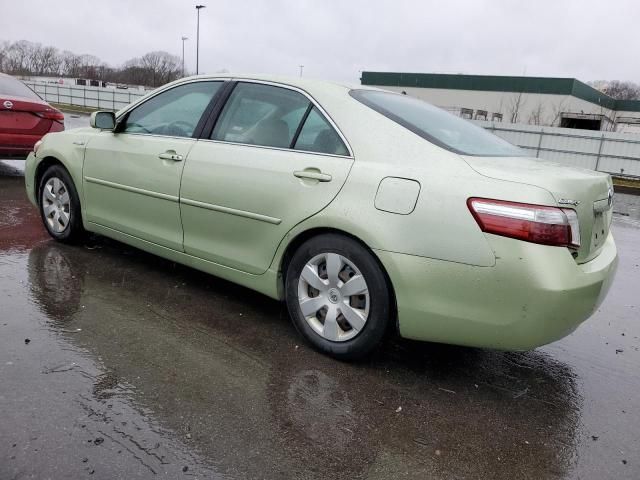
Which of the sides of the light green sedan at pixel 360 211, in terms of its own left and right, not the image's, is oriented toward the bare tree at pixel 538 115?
right

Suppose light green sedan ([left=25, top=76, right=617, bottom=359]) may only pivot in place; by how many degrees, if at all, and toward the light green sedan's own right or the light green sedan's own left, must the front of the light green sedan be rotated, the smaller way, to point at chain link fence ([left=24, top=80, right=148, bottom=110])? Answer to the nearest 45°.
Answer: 0° — it already faces it

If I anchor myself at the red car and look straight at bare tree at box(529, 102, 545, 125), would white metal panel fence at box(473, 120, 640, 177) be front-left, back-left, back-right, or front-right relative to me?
front-right

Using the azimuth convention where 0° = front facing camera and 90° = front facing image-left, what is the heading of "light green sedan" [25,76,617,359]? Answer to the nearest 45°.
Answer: approximately 135°

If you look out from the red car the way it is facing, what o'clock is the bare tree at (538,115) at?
The bare tree is roughly at 2 o'clock from the red car.

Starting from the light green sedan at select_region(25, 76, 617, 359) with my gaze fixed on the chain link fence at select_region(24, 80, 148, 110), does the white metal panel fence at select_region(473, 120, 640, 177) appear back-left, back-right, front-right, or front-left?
front-right

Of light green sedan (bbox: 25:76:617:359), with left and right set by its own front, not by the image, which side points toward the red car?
front

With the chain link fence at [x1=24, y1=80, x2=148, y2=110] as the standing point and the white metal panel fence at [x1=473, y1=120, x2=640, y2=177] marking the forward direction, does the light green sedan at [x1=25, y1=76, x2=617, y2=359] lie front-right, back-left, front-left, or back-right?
front-right

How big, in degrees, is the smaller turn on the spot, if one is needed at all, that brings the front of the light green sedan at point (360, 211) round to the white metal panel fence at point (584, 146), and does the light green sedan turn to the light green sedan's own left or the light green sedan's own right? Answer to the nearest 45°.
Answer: approximately 90° to the light green sedan's own right

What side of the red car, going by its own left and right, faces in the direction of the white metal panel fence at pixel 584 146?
right

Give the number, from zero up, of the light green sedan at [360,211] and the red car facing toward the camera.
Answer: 0

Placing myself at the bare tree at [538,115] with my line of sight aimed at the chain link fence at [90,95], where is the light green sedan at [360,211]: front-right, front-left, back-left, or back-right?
front-left

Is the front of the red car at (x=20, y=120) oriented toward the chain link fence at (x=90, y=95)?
yes

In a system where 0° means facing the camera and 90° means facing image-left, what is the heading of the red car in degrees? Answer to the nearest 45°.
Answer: approximately 180°

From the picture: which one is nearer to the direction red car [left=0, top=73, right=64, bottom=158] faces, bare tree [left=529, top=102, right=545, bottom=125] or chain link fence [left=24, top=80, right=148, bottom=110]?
the chain link fence
